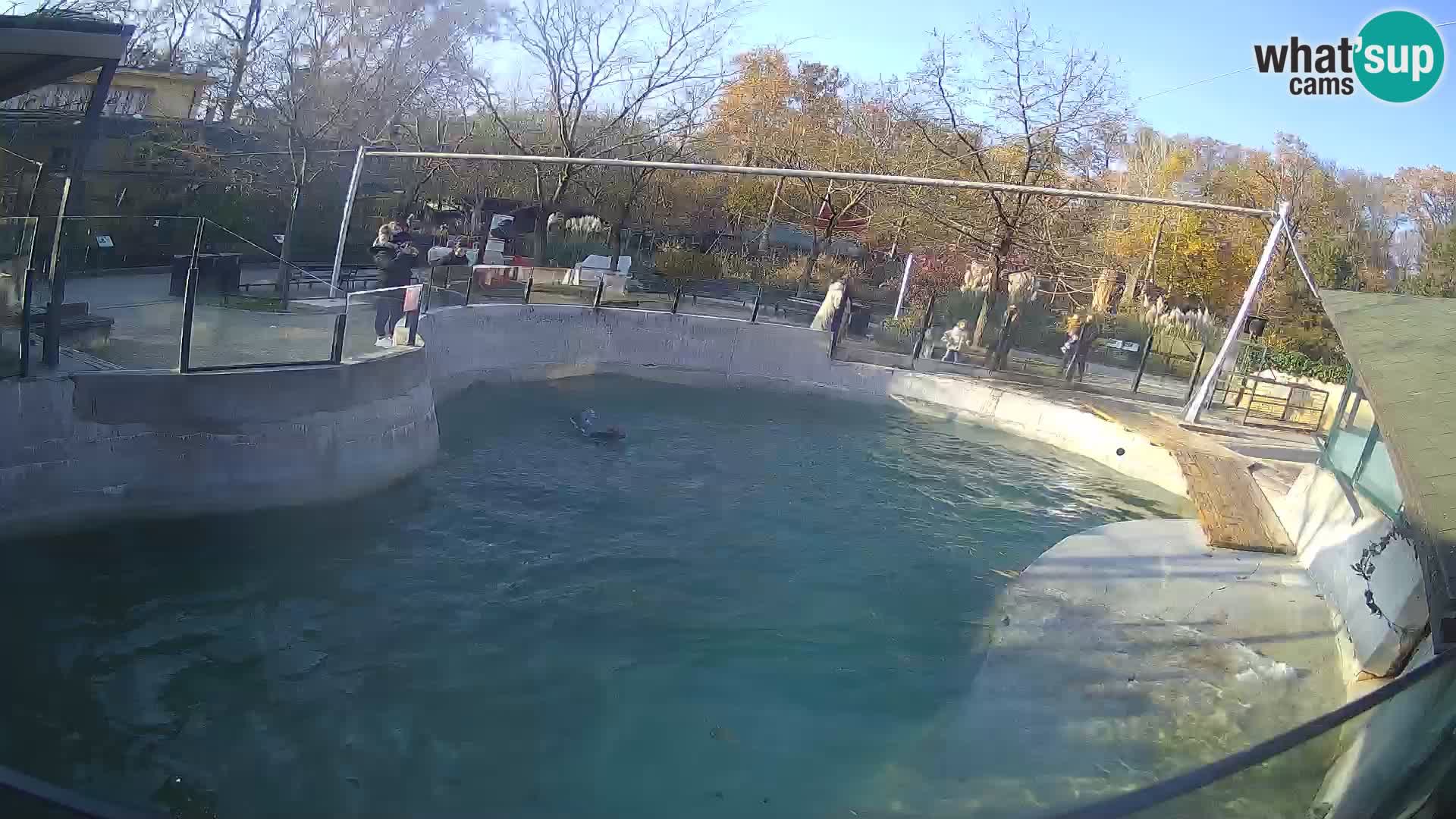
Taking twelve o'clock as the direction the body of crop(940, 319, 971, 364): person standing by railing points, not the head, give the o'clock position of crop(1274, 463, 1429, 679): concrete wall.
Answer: The concrete wall is roughly at 10 o'clock from the person standing by railing.

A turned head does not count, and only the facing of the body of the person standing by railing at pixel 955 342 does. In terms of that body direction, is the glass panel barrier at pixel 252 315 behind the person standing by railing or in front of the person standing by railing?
in front

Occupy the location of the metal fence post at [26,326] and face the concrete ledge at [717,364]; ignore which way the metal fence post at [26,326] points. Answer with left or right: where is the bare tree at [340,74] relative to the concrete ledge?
left

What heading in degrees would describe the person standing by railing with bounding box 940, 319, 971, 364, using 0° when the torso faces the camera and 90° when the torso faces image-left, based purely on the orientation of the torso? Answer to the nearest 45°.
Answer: approximately 45°

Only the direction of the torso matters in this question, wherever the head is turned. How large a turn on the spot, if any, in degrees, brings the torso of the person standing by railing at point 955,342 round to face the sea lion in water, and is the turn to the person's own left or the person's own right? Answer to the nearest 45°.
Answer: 0° — they already face it

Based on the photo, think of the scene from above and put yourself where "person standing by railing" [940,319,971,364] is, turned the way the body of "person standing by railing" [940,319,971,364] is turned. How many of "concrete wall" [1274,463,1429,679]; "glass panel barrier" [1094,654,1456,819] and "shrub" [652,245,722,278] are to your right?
1

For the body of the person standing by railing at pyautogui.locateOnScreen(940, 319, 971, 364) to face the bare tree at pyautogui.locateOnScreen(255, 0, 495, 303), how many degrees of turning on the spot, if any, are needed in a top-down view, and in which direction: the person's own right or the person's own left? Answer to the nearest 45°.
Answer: approximately 45° to the person's own right

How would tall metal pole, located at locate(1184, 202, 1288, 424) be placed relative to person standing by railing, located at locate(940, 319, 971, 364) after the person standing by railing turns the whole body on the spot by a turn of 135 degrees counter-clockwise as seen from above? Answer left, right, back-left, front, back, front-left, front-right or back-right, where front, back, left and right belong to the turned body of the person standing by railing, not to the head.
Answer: front-right

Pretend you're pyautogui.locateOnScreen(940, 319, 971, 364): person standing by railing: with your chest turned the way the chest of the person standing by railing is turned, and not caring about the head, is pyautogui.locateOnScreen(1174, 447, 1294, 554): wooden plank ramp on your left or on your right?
on your left
